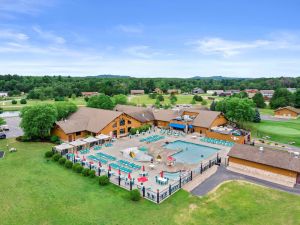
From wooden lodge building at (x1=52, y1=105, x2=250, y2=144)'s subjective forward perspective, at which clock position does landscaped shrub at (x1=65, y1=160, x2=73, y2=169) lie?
The landscaped shrub is roughly at 2 o'clock from the wooden lodge building.

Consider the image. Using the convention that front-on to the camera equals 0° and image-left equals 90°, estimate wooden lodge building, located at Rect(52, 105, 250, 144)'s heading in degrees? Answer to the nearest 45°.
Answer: approximately 315°

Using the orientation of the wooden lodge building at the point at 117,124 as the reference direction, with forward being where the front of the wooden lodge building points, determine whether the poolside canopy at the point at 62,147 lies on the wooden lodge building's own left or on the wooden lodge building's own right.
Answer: on the wooden lodge building's own right

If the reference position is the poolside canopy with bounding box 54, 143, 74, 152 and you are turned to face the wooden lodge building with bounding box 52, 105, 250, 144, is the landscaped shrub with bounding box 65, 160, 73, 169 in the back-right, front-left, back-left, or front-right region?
back-right

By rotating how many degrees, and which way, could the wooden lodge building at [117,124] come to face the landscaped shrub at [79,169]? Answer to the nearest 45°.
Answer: approximately 45° to its right

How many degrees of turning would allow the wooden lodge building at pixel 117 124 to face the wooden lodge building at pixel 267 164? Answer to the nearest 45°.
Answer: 0° — it already faces it

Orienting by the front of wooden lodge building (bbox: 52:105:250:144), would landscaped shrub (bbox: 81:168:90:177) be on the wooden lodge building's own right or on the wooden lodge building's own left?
on the wooden lodge building's own right

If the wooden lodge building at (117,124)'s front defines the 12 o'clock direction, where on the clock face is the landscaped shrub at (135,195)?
The landscaped shrub is roughly at 1 o'clock from the wooden lodge building.
